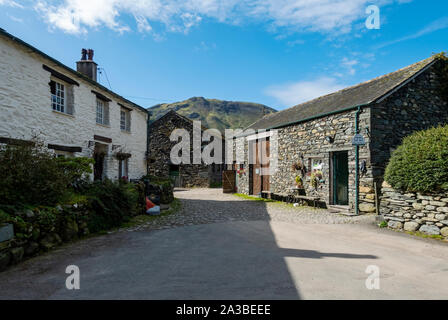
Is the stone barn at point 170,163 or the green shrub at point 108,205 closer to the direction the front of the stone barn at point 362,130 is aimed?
the green shrub

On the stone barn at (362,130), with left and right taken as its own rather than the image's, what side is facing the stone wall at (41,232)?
front

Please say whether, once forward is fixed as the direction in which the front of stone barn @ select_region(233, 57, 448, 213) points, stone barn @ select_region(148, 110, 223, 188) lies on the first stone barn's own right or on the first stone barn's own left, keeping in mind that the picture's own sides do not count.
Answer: on the first stone barn's own right

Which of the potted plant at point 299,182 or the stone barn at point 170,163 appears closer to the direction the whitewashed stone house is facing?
the potted plant

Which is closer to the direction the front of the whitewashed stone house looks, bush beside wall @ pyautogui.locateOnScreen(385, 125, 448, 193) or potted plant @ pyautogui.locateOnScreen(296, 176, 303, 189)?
the bush beside wall

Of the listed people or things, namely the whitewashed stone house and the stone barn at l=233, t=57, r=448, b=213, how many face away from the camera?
0

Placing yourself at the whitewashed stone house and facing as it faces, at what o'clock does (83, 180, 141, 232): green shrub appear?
The green shrub is roughly at 1 o'clock from the whitewashed stone house.

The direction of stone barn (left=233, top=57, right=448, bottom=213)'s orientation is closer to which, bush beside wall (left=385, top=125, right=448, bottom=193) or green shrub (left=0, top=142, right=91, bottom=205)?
the green shrub

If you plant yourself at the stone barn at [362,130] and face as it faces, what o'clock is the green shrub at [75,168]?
The green shrub is roughly at 12 o'clock from the stone barn.

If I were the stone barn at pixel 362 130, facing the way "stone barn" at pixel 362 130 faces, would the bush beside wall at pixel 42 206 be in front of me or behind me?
in front
